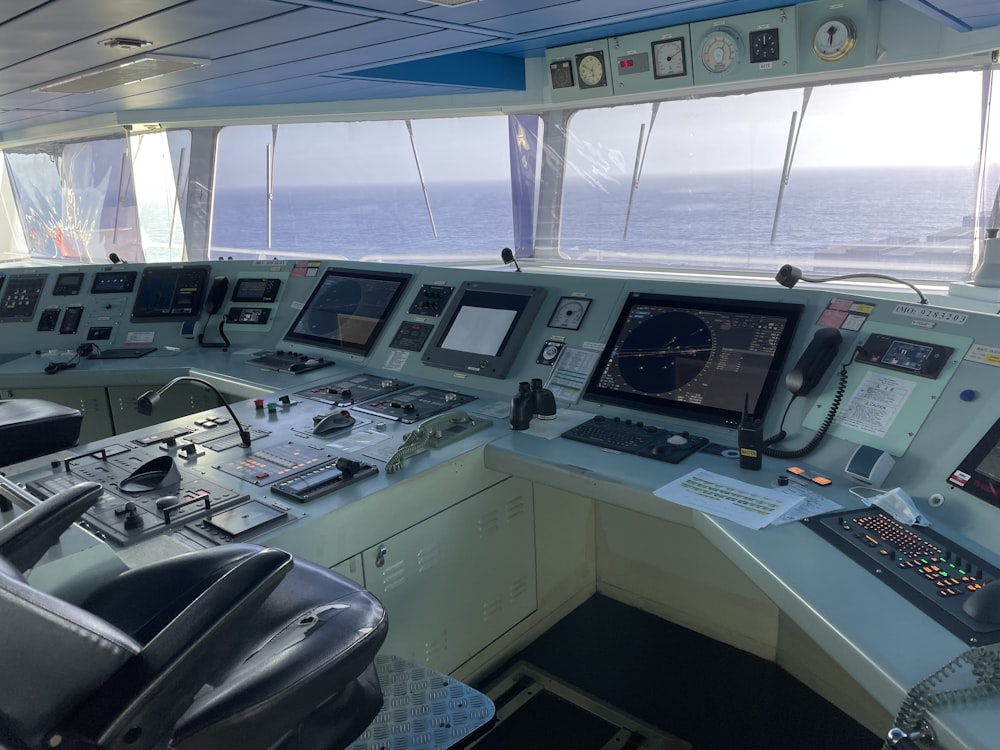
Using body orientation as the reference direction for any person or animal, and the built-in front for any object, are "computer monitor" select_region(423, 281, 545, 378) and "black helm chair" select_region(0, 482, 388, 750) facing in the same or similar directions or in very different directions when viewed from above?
very different directions

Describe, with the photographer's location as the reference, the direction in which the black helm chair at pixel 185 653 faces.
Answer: facing away from the viewer and to the right of the viewer

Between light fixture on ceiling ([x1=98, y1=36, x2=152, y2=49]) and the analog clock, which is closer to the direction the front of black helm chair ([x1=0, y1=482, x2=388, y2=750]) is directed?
the analog clock

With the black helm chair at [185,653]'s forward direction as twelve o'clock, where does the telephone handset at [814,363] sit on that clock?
The telephone handset is roughly at 1 o'clock from the black helm chair.

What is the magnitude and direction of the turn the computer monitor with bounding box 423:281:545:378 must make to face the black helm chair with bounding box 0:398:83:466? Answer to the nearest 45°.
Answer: approximately 45° to its right

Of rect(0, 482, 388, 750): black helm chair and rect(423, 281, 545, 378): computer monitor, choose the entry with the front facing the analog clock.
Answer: the black helm chair

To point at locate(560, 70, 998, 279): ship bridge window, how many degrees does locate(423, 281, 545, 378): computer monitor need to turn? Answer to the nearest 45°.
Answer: approximately 180°

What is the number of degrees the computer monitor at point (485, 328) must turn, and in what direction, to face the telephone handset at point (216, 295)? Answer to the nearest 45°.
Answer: approximately 90° to its right

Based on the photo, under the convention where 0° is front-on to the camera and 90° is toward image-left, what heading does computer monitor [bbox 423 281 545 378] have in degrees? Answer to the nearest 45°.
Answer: approximately 45°

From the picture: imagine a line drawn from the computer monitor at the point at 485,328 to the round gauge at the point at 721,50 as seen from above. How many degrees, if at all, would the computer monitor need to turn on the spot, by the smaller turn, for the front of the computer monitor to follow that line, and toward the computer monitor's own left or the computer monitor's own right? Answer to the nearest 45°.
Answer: approximately 180°

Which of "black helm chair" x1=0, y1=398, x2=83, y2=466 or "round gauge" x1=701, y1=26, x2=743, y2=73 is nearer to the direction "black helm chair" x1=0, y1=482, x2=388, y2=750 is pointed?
the round gauge

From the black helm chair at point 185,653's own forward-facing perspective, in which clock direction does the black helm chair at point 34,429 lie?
the black helm chair at point 34,429 is roughly at 10 o'clock from the black helm chair at point 185,653.
